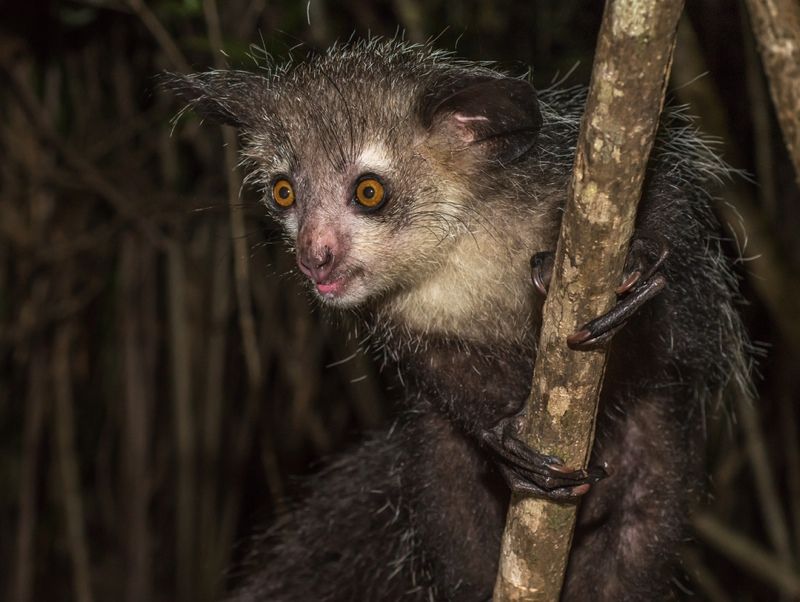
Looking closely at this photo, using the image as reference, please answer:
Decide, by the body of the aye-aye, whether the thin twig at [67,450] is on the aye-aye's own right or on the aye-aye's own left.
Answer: on the aye-aye's own right

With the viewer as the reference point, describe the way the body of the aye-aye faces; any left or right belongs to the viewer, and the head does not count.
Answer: facing the viewer and to the left of the viewer

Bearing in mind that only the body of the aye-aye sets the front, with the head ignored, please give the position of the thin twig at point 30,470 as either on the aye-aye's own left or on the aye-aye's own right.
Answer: on the aye-aye's own right
